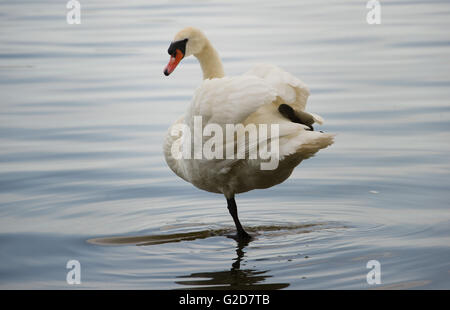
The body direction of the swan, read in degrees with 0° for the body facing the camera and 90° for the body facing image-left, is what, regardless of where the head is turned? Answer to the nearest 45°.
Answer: approximately 90°
